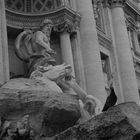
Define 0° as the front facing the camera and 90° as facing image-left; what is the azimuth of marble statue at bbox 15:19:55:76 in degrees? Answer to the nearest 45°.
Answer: approximately 270°

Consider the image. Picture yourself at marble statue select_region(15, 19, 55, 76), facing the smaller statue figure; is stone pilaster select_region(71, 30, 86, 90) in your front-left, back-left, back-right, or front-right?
back-left

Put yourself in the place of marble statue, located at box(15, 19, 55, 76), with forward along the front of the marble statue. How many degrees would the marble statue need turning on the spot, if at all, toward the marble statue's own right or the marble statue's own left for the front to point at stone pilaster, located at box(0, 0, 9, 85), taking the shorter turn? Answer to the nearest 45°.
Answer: approximately 135° to the marble statue's own right

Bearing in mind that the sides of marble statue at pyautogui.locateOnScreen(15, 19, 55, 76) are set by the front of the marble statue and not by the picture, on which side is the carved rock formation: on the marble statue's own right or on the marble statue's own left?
on the marble statue's own right

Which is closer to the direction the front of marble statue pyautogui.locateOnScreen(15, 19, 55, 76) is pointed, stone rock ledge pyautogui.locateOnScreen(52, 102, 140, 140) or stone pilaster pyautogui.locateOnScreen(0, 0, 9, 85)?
the stone rock ledge
